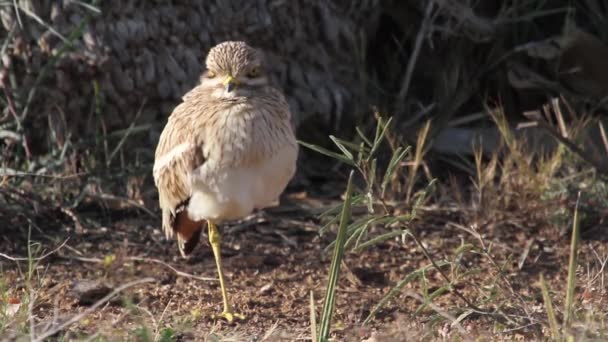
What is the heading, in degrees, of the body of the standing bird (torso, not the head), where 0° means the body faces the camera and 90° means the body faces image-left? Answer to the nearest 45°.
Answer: approximately 315°

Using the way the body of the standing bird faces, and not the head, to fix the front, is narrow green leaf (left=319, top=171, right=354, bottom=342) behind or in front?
in front

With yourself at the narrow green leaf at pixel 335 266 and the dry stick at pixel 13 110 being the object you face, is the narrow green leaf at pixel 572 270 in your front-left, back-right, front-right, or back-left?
back-right

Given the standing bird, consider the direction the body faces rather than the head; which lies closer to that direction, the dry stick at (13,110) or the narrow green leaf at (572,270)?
the narrow green leaf

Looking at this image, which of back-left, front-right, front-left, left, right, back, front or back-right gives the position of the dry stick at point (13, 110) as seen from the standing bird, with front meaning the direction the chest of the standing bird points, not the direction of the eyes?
back

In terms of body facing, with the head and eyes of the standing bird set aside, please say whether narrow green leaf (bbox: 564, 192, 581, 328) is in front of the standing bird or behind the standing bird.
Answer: in front
